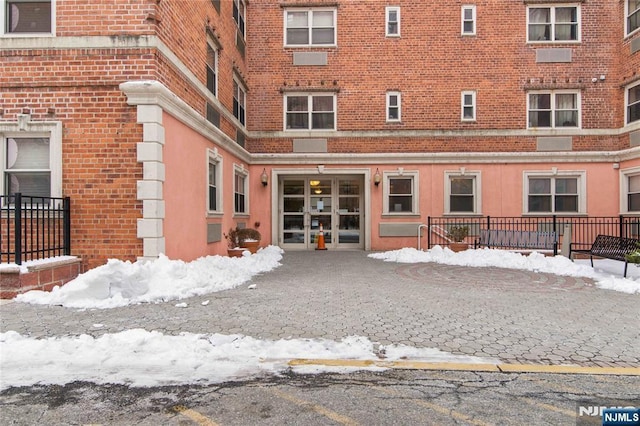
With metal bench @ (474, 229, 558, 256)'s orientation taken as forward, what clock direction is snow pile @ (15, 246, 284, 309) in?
The snow pile is roughly at 1 o'clock from the metal bench.

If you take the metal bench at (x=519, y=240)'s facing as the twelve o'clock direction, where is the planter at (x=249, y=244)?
The planter is roughly at 2 o'clock from the metal bench.

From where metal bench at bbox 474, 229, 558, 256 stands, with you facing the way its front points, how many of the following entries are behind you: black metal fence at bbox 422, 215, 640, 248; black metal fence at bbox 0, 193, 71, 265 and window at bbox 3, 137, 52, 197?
1

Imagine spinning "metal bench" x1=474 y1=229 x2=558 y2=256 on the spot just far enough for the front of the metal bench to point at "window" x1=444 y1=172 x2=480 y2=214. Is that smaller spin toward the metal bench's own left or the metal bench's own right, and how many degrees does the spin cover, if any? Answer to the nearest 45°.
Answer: approximately 135° to the metal bench's own right

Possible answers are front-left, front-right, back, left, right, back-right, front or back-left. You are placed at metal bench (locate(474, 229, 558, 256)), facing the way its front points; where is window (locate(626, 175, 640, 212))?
back-left

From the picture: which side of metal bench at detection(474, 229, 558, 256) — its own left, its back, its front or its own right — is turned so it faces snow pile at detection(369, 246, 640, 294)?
front

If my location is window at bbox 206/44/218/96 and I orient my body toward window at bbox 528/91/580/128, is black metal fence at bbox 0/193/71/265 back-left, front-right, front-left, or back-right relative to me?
back-right

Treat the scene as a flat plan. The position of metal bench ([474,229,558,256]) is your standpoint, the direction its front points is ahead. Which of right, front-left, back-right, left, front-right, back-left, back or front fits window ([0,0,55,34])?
front-right

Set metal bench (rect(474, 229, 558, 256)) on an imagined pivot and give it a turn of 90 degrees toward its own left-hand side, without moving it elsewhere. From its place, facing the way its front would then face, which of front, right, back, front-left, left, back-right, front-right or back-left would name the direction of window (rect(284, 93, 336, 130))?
back

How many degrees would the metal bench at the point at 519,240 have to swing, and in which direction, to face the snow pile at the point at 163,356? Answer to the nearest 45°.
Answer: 0° — it already faces it
